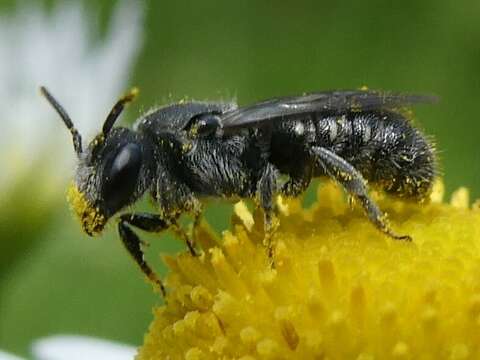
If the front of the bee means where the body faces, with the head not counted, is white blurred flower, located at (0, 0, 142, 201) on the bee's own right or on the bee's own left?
on the bee's own right

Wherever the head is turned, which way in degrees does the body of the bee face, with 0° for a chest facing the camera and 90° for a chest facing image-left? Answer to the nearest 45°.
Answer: approximately 90°
